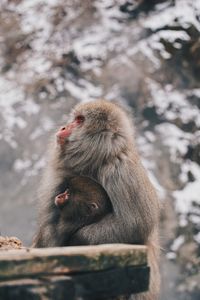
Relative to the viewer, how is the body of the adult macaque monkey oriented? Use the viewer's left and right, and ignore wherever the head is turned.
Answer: facing to the left of the viewer
